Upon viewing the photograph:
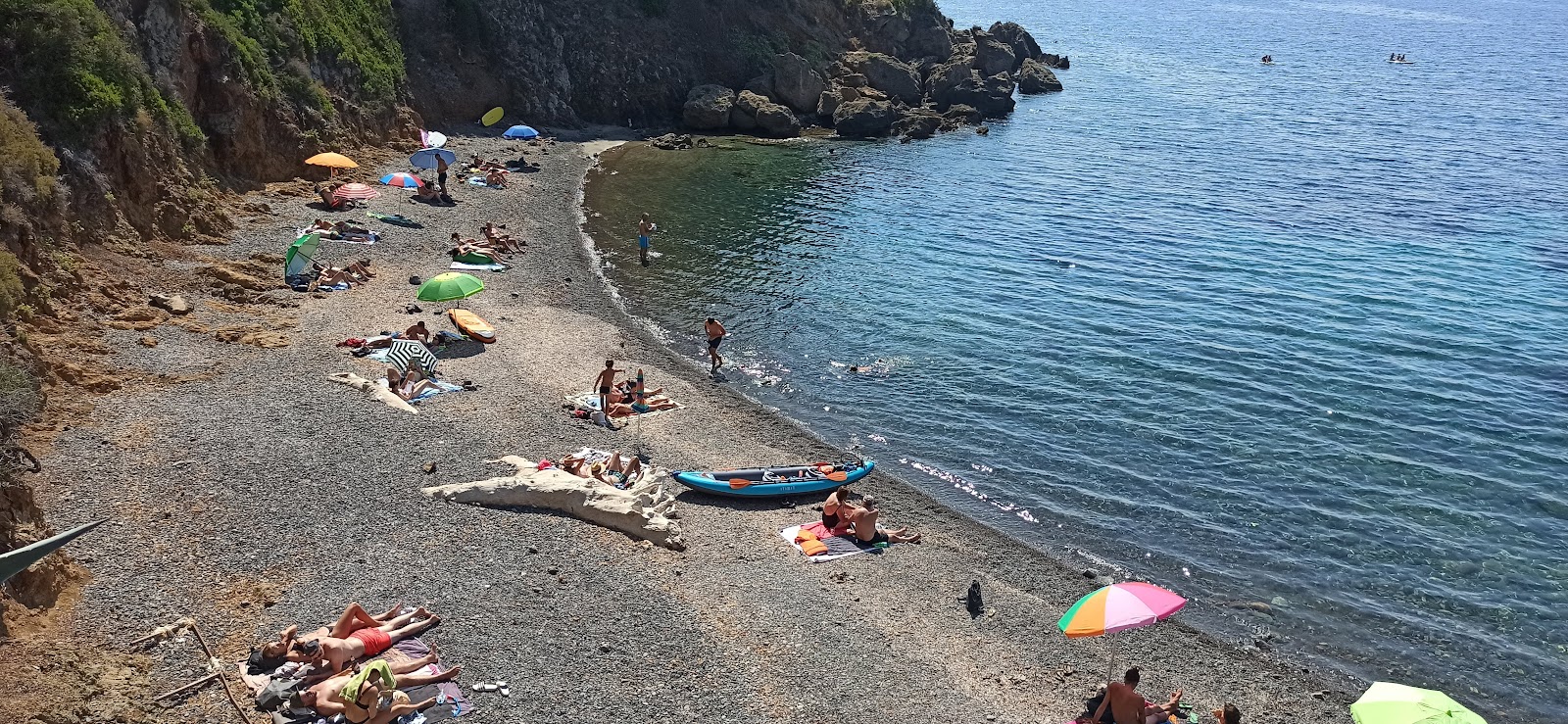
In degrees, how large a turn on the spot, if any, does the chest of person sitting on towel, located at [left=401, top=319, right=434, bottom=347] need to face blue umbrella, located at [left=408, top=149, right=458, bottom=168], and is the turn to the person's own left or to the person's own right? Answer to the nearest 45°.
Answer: approximately 90° to the person's own left

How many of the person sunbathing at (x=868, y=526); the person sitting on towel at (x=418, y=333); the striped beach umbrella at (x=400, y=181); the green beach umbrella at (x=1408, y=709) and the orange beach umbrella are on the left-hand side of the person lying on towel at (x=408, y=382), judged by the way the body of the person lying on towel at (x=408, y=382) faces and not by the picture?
3

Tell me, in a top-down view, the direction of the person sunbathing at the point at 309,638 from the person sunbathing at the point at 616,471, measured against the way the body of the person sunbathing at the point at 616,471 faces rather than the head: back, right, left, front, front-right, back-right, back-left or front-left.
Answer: back-right

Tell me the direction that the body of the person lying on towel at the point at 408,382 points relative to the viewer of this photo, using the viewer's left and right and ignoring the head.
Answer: facing to the right of the viewer

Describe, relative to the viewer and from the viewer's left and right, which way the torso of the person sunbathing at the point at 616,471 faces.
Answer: facing to the right of the viewer

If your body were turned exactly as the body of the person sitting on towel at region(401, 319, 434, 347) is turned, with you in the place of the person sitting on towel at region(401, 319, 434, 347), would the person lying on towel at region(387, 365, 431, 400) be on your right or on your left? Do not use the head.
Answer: on your right

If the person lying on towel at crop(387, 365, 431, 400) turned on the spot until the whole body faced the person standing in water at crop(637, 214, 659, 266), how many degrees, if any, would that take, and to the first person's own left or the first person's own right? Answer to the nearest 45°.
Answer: approximately 45° to the first person's own left

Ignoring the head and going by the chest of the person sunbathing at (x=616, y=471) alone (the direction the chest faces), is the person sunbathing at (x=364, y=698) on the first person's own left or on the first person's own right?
on the first person's own right

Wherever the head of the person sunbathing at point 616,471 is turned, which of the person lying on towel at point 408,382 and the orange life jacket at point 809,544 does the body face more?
the orange life jacket

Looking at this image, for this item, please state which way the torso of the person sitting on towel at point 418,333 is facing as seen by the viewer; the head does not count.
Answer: to the viewer's right

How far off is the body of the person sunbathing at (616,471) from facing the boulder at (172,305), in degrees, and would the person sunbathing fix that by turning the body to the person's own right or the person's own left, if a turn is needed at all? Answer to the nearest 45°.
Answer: approximately 135° to the person's own left

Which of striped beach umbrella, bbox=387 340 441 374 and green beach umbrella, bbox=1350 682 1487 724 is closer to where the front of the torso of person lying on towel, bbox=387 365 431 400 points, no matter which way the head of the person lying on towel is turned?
the green beach umbrella
